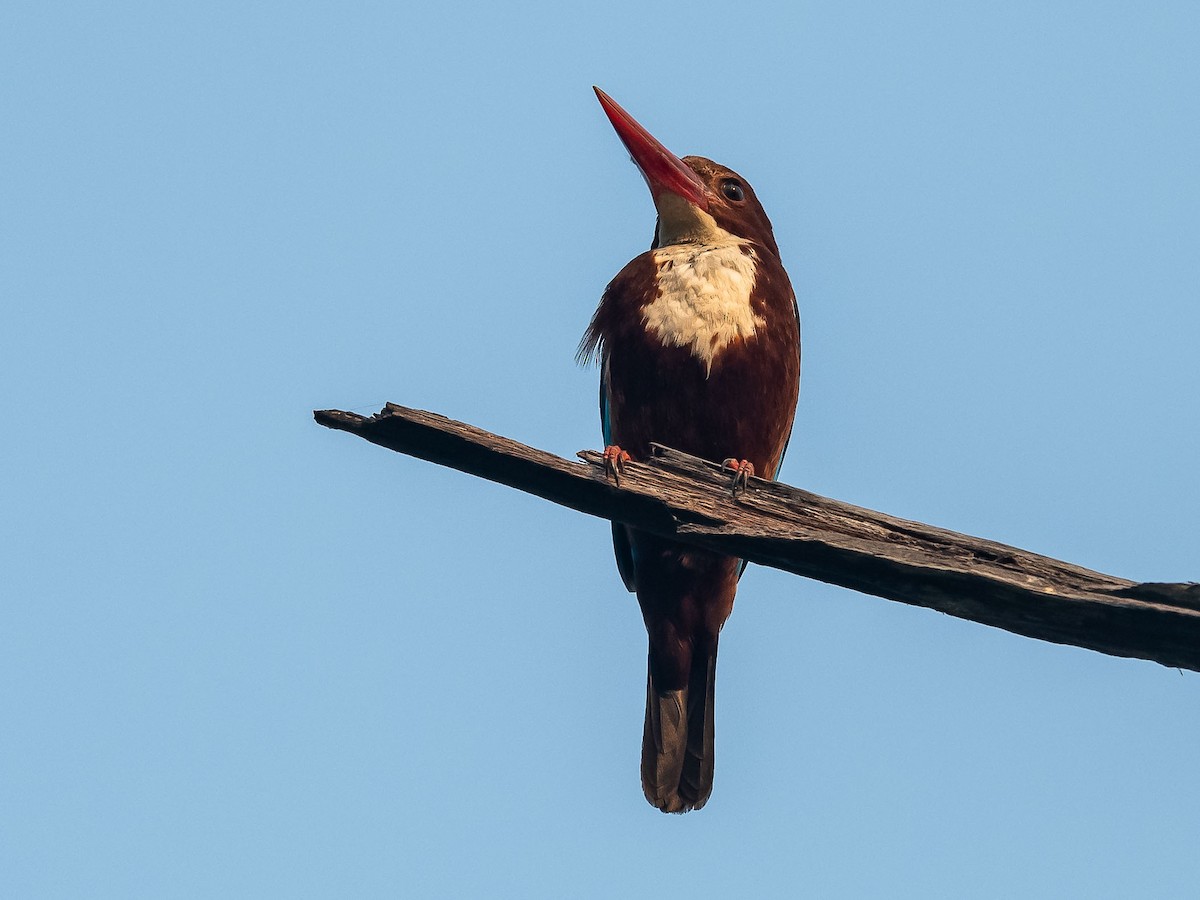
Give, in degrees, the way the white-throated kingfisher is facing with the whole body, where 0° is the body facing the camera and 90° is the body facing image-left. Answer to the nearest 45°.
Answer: approximately 0°
